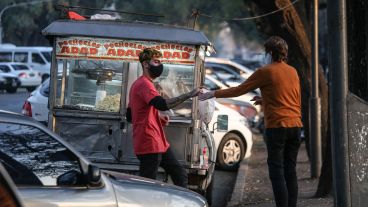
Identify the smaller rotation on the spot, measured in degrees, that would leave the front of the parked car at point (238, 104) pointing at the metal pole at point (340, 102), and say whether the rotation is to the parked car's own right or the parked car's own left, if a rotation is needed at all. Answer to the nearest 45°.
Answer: approximately 45° to the parked car's own right

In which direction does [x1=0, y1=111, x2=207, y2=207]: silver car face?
to the viewer's right

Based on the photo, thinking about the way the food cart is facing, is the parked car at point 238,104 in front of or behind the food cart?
behind

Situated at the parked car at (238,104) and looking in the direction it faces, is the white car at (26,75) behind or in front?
behind

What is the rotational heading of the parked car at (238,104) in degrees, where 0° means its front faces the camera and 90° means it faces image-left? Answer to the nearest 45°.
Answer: approximately 315°

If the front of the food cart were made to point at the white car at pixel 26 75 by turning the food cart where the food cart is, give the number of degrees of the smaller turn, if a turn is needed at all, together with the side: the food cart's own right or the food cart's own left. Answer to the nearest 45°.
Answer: approximately 180°

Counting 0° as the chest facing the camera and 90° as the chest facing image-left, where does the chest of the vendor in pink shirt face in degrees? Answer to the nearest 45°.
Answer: approximately 270°

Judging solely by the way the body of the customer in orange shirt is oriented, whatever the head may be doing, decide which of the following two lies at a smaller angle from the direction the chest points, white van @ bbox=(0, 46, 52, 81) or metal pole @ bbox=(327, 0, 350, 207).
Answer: the white van

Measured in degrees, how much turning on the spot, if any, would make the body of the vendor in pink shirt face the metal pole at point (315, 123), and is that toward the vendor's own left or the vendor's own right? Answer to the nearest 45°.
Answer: approximately 45° to the vendor's own left
